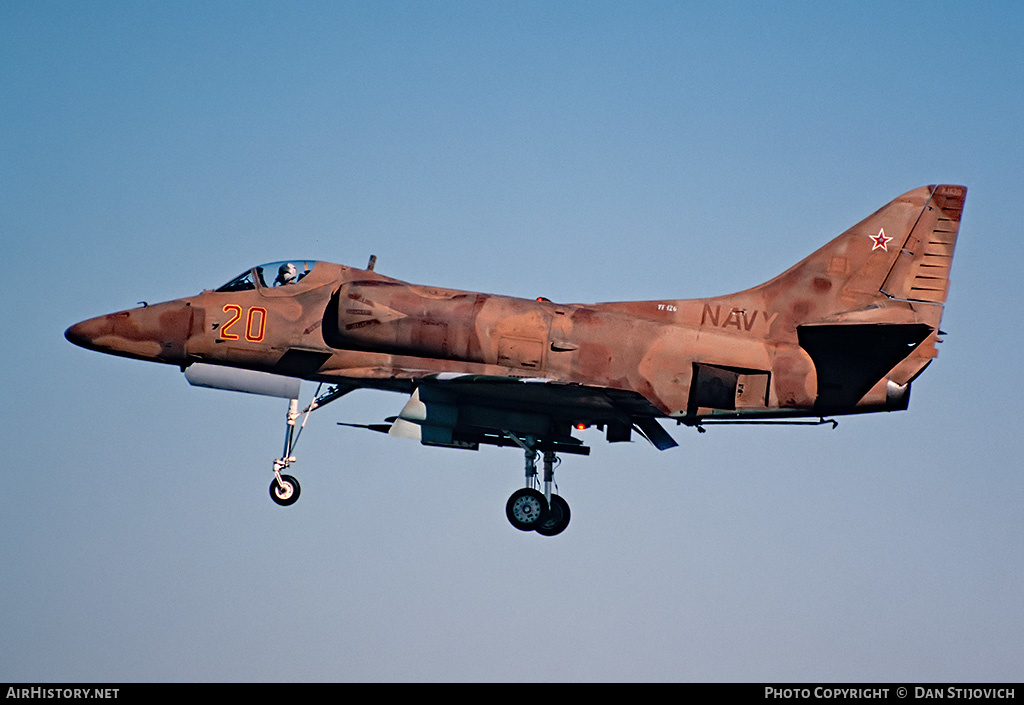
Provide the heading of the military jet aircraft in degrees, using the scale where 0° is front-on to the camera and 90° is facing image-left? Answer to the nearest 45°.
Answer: approximately 90°
